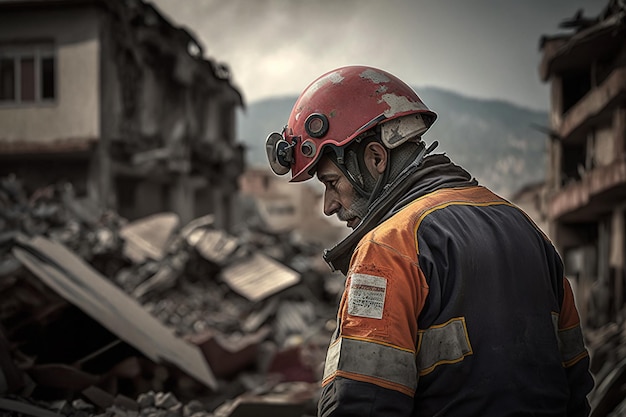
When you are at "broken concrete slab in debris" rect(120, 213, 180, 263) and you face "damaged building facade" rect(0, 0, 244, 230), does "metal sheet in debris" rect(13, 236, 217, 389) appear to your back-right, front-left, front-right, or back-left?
back-left

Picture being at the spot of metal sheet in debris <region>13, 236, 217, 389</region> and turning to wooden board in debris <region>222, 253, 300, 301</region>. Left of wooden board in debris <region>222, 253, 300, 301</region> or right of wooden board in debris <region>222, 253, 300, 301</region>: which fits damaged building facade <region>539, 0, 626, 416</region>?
right

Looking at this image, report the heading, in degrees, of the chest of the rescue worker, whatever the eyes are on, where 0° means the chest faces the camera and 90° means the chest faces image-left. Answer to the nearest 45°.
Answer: approximately 135°

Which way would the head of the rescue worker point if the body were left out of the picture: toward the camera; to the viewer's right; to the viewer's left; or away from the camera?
to the viewer's left

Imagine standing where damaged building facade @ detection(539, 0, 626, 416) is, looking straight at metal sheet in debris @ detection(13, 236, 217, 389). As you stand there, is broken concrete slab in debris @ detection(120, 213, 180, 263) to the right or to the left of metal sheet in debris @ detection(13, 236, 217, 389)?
right

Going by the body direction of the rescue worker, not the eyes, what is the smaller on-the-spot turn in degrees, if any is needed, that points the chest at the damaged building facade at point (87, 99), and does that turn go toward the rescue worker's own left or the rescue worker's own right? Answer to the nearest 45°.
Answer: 0° — they already face it

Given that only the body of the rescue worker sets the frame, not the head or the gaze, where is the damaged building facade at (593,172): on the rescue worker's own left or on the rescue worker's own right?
on the rescue worker's own right

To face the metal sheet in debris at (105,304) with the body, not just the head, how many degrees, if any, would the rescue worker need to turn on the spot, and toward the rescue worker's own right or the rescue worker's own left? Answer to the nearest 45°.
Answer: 0° — they already face it
